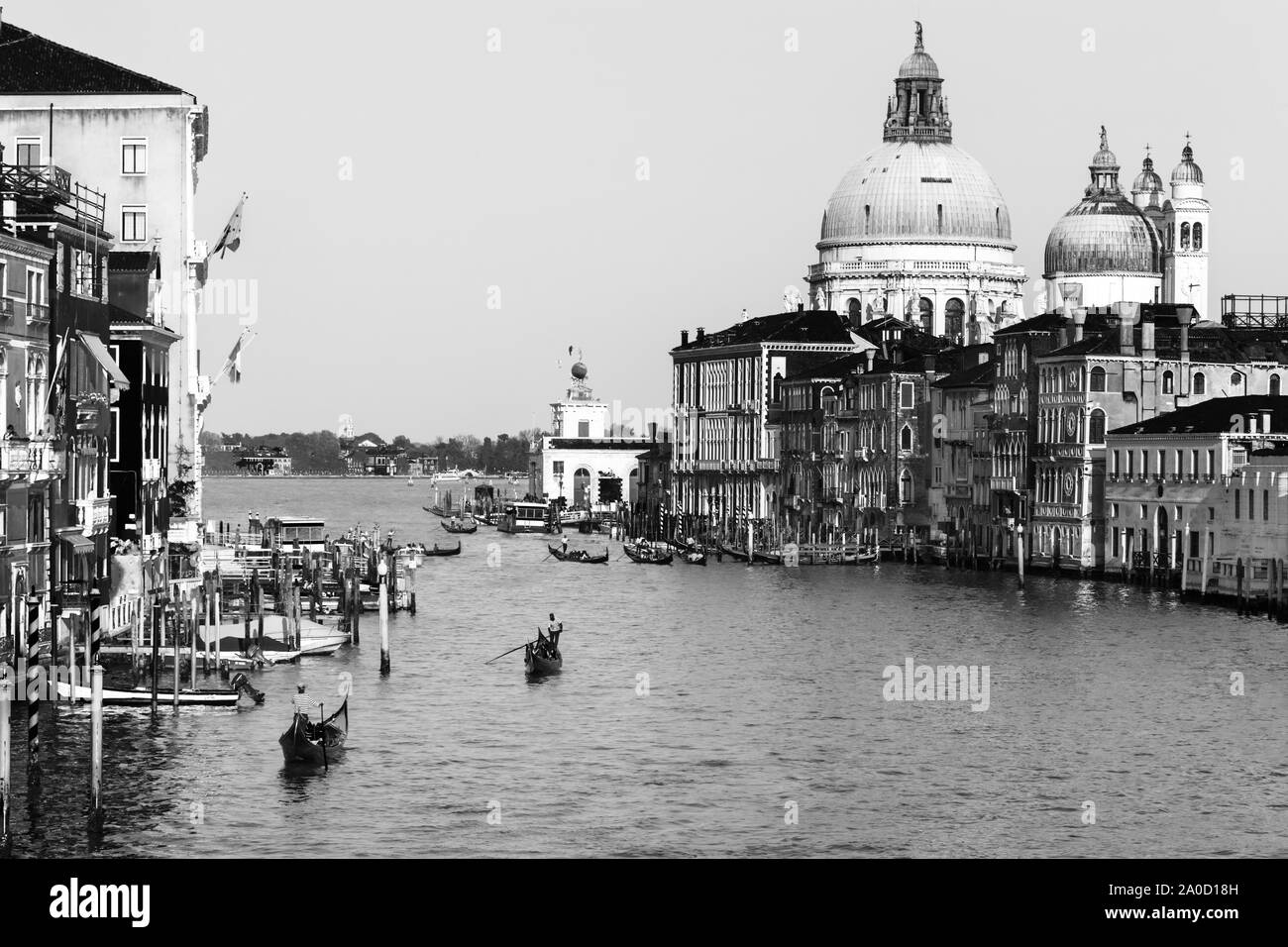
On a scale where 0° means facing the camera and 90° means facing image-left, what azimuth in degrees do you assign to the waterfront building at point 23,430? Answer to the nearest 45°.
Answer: approximately 315°

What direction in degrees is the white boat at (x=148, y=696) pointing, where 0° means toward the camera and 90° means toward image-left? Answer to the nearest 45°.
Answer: approximately 90°

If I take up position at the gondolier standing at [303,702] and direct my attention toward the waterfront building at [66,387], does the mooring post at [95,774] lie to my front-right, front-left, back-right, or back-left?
back-left

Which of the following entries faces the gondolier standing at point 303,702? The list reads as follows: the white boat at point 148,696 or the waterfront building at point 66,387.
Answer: the waterfront building

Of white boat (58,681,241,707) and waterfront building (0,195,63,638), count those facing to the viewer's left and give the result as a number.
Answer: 1

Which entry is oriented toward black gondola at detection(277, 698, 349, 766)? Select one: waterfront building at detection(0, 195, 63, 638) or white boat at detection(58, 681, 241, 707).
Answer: the waterfront building

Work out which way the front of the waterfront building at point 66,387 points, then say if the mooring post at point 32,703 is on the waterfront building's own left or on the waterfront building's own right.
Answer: on the waterfront building's own right

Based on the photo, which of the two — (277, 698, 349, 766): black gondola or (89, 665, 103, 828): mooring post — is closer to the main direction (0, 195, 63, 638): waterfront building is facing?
the black gondola
